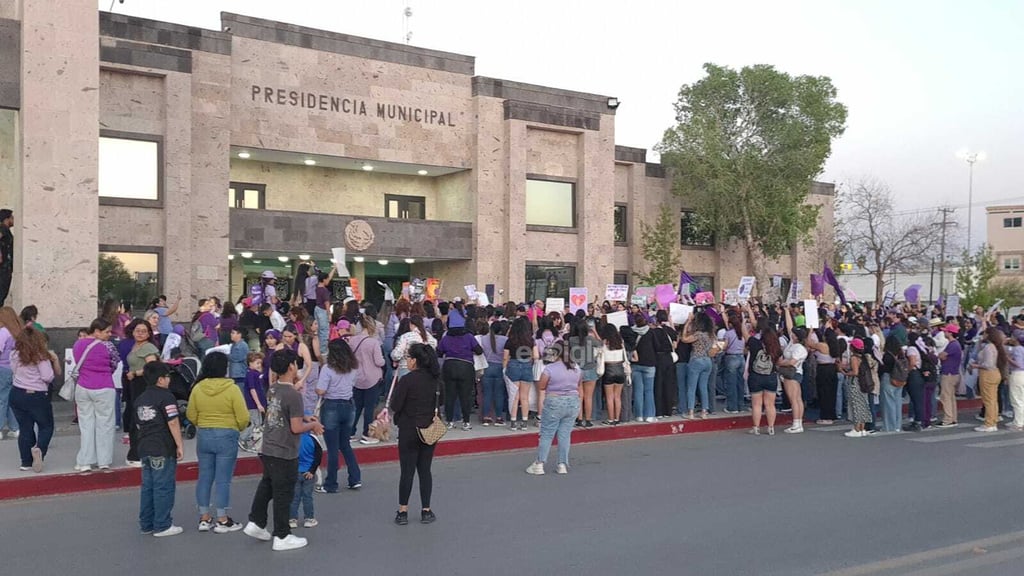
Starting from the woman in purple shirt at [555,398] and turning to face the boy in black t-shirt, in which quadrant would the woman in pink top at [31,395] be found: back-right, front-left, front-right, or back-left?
front-right

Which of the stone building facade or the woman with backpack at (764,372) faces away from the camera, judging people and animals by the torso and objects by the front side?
the woman with backpack

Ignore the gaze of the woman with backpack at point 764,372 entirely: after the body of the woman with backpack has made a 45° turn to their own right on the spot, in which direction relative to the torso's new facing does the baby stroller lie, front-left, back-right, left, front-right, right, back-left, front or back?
back

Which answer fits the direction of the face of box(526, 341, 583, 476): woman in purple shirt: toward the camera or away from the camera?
away from the camera

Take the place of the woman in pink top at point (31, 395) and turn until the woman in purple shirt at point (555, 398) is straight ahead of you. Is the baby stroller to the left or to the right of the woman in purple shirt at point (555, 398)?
left

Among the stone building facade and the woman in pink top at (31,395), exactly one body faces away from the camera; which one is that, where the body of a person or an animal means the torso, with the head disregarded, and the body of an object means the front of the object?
the woman in pink top

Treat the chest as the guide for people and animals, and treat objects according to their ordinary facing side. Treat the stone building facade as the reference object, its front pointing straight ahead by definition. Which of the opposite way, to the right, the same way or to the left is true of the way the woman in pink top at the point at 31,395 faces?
the opposite way

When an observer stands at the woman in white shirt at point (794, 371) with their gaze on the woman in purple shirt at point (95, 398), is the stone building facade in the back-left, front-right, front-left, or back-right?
front-right

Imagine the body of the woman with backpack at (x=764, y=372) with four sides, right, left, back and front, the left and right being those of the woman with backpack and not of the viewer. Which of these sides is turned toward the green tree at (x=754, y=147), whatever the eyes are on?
front

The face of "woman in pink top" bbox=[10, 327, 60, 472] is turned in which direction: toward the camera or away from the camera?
away from the camera

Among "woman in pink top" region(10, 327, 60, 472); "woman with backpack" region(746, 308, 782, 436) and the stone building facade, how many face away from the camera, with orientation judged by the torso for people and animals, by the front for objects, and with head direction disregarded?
2

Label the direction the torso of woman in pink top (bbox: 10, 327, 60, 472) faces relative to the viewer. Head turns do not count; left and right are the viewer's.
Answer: facing away from the viewer

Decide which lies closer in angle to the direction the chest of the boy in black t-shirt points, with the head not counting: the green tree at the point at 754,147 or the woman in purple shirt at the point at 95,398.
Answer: the green tree

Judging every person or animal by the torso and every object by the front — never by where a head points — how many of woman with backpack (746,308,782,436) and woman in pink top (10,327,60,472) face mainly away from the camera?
2
